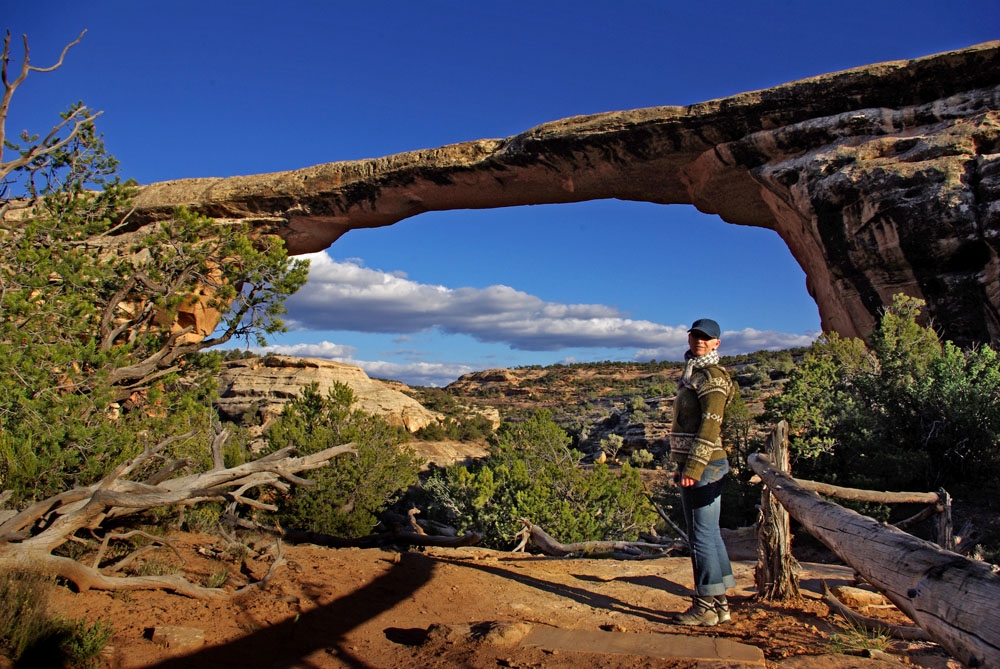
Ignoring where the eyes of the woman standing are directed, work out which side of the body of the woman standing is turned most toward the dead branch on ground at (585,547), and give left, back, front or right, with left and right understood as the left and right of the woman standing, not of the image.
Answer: right

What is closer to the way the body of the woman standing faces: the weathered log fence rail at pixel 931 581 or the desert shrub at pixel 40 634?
the desert shrub

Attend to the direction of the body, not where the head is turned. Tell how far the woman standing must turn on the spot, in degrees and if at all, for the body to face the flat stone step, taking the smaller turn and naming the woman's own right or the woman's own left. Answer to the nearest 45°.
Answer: approximately 90° to the woman's own left

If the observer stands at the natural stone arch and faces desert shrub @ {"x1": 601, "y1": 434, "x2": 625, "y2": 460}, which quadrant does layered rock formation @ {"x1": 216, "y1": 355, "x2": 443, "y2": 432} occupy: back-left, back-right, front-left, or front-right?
front-left

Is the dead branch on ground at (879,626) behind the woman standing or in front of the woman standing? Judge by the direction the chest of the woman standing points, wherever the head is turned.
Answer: behind

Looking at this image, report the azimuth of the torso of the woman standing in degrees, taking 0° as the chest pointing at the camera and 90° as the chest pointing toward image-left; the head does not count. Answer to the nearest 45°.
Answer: approximately 90°

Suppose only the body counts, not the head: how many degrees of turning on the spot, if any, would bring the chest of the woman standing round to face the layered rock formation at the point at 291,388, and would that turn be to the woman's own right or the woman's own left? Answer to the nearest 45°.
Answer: approximately 45° to the woman's own right

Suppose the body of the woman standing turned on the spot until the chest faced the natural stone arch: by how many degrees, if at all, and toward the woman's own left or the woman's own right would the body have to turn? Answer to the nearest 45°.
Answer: approximately 90° to the woman's own right

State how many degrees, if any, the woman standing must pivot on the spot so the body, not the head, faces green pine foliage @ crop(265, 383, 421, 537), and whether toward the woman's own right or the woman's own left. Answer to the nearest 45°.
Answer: approximately 45° to the woman's own right

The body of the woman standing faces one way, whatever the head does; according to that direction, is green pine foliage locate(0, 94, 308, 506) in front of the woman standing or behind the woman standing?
in front

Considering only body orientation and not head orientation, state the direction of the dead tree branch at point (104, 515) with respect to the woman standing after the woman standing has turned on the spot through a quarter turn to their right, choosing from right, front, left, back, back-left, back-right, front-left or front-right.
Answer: left

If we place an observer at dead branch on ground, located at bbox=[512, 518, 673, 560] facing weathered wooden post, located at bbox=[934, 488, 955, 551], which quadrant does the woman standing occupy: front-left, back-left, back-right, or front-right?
front-right

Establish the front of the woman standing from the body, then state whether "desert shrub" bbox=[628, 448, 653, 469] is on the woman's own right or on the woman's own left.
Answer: on the woman's own right
